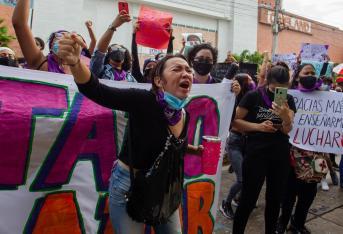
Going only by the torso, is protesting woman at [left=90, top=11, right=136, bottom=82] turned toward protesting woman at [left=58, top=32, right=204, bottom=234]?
yes

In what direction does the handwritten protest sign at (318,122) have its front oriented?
toward the camera

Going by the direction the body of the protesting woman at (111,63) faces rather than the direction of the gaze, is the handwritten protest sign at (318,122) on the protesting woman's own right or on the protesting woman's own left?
on the protesting woman's own left

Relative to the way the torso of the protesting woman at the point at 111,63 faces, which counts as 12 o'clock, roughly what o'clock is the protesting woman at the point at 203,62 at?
the protesting woman at the point at 203,62 is roughly at 10 o'clock from the protesting woman at the point at 111,63.

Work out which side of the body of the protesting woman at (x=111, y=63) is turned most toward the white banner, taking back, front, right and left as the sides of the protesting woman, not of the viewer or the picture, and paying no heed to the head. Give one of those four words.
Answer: front

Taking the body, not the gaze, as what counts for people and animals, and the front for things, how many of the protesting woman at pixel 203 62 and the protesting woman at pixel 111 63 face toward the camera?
2

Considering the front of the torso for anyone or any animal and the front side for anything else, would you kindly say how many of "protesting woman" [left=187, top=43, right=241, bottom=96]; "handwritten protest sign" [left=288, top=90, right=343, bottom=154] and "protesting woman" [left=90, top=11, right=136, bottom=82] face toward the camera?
3

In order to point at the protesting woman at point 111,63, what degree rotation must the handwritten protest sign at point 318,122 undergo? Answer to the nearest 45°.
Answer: approximately 45° to its right

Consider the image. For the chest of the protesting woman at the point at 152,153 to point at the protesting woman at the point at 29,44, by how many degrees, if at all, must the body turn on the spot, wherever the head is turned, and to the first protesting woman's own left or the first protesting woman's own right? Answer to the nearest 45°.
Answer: approximately 180°

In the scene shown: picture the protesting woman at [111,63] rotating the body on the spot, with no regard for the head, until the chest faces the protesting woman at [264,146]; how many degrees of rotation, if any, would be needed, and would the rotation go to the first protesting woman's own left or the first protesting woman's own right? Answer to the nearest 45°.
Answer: approximately 45° to the first protesting woman's own left
